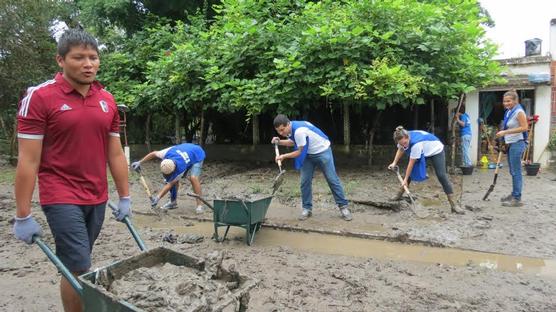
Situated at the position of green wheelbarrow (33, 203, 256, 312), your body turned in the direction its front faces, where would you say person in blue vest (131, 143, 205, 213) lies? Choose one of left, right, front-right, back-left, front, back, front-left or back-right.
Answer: back-left

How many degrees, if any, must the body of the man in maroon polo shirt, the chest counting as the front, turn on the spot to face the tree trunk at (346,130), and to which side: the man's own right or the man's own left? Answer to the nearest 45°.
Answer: approximately 90° to the man's own left

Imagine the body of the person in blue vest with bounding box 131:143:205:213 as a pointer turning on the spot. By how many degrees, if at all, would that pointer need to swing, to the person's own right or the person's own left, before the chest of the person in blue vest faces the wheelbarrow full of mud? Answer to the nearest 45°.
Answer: approximately 45° to the person's own left

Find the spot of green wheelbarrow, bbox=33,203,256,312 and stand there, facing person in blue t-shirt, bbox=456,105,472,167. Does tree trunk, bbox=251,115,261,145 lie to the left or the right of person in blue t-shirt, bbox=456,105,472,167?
left

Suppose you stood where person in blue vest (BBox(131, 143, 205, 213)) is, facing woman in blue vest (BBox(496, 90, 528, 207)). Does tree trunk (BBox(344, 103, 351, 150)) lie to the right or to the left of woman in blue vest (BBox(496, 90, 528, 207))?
left

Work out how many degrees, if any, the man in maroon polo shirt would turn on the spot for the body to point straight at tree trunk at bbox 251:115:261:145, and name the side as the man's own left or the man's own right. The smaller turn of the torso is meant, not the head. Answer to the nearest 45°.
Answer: approximately 90° to the man's own left

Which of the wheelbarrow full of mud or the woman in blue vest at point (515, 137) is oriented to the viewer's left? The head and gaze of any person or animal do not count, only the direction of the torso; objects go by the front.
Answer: the woman in blue vest

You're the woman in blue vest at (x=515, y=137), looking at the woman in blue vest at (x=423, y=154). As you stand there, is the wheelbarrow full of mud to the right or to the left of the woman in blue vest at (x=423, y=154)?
left

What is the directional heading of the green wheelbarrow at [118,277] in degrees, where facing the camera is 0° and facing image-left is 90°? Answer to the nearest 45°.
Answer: approximately 315°

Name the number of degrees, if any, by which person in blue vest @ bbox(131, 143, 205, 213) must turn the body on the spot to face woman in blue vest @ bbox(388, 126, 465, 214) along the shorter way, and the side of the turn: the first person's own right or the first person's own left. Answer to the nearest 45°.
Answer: approximately 135° to the first person's own left

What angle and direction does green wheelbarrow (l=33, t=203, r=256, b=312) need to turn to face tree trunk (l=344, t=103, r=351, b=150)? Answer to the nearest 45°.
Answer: approximately 90° to its left

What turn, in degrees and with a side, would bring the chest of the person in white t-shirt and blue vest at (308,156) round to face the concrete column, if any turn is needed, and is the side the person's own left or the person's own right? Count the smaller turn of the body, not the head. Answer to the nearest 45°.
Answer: approximately 180°
